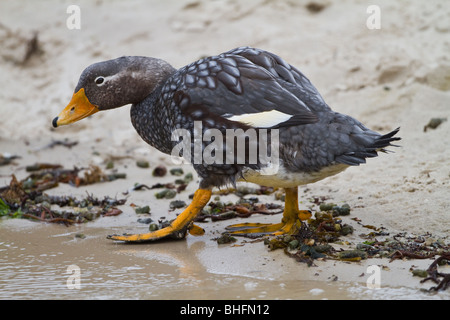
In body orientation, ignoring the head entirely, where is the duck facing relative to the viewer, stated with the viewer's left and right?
facing to the left of the viewer

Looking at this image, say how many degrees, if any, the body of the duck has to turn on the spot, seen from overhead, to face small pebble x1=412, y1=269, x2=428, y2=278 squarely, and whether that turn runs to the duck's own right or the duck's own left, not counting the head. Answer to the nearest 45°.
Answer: approximately 135° to the duck's own left

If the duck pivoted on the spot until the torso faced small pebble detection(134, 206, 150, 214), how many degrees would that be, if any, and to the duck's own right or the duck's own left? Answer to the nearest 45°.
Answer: approximately 45° to the duck's own right

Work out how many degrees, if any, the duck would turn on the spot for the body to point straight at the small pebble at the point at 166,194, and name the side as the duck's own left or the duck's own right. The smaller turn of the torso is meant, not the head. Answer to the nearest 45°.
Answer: approximately 45° to the duck's own right

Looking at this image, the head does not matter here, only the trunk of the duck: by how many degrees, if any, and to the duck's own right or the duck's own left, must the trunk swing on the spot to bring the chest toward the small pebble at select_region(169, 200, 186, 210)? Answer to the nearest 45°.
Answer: approximately 45° to the duck's own right

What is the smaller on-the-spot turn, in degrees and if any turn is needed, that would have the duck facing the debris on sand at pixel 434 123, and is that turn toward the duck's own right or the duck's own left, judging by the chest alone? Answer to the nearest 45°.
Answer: approximately 135° to the duck's own right

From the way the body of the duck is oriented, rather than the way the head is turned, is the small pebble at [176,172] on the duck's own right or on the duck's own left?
on the duck's own right
